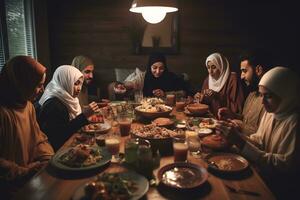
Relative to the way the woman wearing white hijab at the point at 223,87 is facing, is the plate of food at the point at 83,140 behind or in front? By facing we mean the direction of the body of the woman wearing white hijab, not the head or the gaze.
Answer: in front

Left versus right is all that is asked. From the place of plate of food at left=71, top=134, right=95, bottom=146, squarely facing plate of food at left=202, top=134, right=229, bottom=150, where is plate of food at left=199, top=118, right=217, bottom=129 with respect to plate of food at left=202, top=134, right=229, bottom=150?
left

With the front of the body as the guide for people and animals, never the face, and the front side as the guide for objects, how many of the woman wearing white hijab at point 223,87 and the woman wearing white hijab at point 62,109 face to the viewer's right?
1

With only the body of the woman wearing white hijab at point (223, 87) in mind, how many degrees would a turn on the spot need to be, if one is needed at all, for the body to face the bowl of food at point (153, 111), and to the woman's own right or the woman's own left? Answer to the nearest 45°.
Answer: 0° — they already face it

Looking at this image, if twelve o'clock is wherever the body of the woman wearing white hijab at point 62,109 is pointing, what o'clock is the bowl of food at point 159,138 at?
The bowl of food is roughly at 2 o'clock from the woman wearing white hijab.

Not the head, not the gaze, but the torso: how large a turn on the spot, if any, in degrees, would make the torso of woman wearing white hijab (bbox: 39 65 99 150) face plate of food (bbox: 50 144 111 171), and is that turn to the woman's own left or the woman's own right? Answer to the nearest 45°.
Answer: approximately 90° to the woman's own right

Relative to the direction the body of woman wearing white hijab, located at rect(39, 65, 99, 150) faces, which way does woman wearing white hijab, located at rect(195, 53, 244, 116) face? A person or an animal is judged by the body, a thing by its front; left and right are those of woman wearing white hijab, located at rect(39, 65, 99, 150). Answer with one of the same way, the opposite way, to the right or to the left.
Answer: the opposite way

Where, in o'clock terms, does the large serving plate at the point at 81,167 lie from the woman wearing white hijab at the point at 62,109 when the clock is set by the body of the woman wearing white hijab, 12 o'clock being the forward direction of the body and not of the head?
The large serving plate is roughly at 3 o'clock from the woman wearing white hijab.

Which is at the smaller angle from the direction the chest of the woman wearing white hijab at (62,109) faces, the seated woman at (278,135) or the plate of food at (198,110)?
the plate of food

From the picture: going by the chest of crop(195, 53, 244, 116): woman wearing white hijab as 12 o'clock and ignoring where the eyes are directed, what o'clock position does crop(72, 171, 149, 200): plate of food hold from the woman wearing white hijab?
The plate of food is roughly at 11 o'clock from the woman wearing white hijab.

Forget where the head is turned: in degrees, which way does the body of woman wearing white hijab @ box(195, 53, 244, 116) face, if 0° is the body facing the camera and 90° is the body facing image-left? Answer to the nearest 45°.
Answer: approximately 45°

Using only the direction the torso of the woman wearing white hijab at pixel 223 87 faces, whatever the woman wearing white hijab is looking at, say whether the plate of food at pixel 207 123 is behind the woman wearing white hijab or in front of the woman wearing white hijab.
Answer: in front

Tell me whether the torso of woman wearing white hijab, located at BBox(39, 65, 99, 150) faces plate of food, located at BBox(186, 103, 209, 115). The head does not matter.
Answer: yes

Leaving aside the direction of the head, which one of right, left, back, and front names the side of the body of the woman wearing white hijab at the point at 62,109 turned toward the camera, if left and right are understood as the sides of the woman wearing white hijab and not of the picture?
right
